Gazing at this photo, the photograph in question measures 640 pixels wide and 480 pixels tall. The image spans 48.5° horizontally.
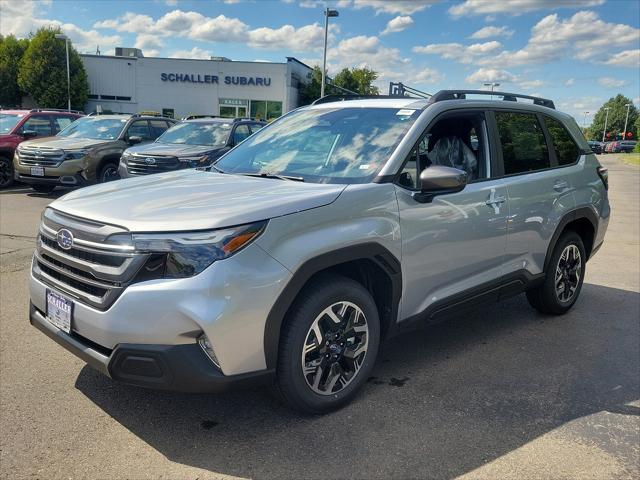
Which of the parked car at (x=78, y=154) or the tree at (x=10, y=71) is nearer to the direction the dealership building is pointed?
the parked car

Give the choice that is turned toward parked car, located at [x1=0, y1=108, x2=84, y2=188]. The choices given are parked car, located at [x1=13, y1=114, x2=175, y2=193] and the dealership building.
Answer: the dealership building

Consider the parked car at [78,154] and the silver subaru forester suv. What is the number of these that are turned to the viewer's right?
0

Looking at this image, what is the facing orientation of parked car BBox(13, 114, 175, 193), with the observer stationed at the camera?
facing the viewer and to the left of the viewer

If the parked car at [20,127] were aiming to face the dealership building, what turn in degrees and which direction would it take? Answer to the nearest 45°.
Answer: approximately 135° to its right

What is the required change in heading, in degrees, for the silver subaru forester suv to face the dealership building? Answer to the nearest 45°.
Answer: approximately 135° to its right

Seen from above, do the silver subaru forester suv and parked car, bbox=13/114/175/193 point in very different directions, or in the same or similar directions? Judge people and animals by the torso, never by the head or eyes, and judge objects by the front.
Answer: same or similar directions

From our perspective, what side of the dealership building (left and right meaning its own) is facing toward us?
front

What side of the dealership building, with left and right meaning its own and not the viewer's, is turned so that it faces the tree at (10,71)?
right

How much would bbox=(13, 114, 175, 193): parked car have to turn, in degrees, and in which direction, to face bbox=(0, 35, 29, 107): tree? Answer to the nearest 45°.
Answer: approximately 135° to its right

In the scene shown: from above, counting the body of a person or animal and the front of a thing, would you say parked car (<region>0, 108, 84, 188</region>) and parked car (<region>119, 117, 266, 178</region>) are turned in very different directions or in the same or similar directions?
same or similar directions

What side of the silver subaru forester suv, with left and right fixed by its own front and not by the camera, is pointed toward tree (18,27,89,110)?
right
